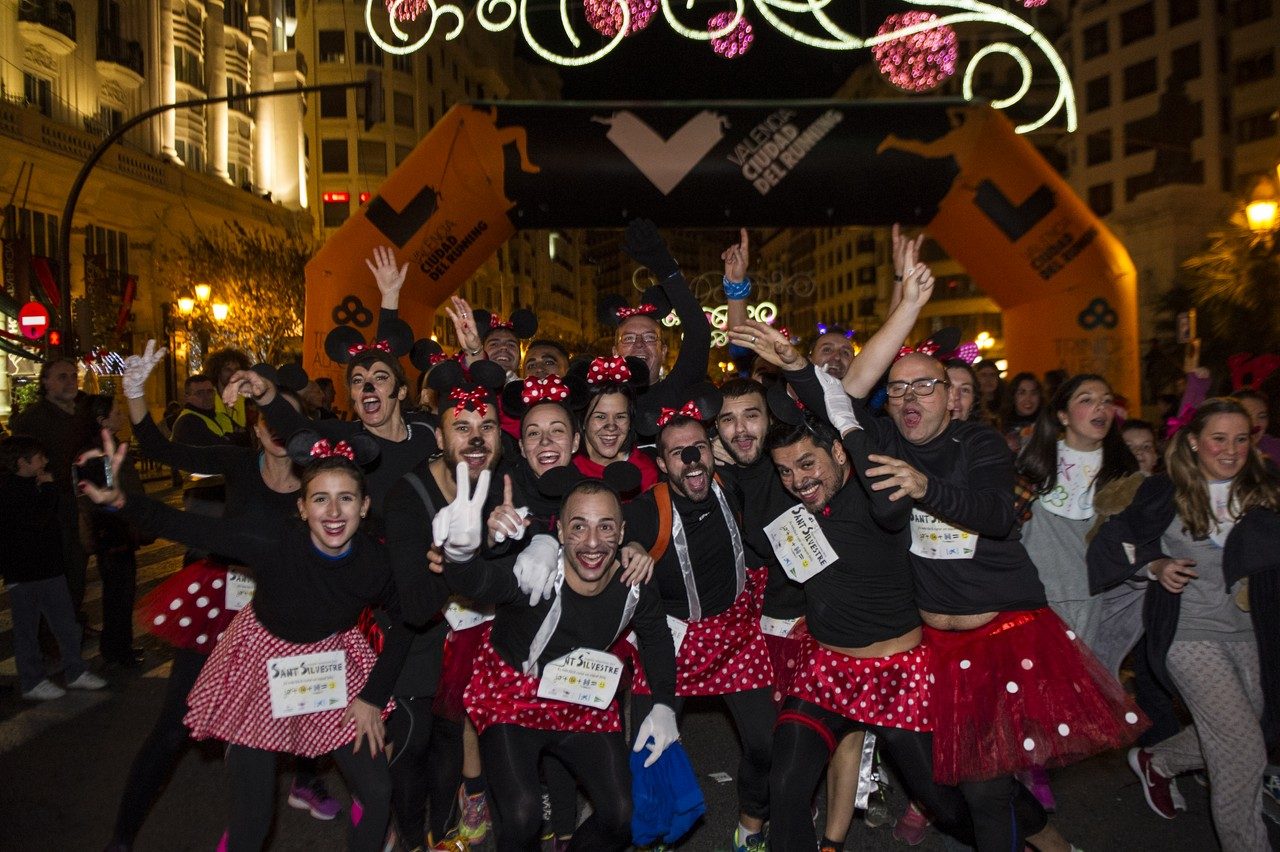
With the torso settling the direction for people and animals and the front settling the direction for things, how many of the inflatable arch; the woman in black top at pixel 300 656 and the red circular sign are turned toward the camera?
3
